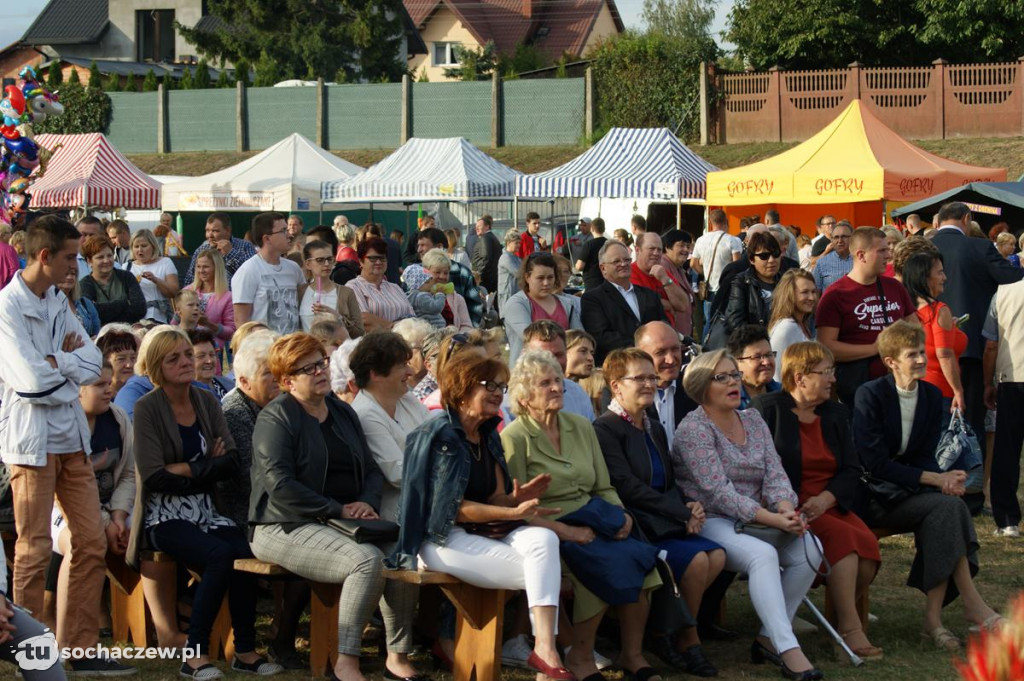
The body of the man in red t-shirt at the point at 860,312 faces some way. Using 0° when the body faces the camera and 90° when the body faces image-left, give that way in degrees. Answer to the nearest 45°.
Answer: approximately 315°

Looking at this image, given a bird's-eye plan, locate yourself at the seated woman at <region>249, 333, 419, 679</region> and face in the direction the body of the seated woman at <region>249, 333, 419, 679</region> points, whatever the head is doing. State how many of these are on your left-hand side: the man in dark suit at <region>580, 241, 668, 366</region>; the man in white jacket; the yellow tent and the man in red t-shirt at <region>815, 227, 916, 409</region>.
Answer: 3

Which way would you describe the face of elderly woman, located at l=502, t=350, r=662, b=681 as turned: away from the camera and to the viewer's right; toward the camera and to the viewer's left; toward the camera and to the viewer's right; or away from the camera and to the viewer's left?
toward the camera and to the viewer's right

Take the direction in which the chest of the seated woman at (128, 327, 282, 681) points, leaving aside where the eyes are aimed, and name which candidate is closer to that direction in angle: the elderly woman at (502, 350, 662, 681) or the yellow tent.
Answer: the elderly woman

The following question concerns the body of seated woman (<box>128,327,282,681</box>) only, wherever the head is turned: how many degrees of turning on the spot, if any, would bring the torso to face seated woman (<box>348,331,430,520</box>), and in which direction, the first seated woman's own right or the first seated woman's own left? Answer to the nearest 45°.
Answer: approximately 45° to the first seated woman's own left

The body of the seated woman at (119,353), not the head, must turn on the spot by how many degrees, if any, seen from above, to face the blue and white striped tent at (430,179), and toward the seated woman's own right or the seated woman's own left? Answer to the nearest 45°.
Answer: approximately 135° to the seated woman's own left

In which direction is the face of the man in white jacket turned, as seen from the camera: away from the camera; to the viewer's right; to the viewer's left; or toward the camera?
to the viewer's right

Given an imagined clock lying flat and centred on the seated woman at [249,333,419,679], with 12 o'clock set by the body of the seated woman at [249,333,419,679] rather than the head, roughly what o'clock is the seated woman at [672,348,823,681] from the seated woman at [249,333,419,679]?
the seated woman at [672,348,823,681] is roughly at 10 o'clock from the seated woman at [249,333,419,679].

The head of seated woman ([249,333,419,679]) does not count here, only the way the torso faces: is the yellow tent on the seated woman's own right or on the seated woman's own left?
on the seated woman's own left

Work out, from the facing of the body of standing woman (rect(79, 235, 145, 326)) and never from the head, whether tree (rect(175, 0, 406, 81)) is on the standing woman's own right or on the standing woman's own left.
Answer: on the standing woman's own left

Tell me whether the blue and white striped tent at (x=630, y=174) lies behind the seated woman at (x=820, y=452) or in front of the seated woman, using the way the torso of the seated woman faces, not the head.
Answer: behind

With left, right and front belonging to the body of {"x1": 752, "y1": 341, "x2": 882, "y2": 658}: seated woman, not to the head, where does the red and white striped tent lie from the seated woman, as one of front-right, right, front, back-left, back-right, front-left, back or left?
back
